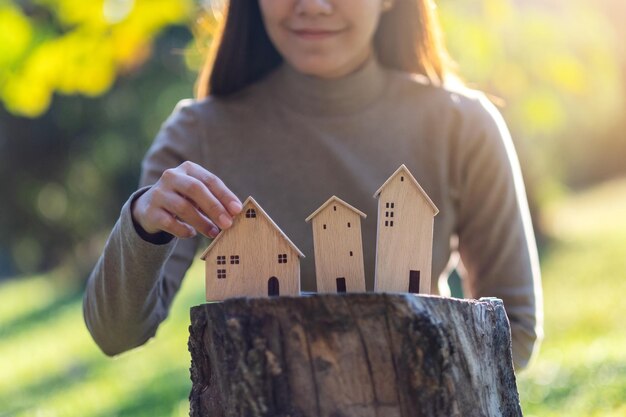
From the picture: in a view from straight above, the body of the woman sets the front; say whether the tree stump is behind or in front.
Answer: in front

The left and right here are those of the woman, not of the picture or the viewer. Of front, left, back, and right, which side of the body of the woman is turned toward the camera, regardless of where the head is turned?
front

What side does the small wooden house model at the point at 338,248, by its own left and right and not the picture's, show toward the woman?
back

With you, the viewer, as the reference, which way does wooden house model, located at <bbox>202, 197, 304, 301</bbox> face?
facing the viewer

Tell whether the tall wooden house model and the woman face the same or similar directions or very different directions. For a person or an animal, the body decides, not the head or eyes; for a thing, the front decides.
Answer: same or similar directions

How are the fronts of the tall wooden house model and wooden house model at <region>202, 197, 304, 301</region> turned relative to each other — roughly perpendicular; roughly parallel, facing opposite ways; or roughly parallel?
roughly parallel

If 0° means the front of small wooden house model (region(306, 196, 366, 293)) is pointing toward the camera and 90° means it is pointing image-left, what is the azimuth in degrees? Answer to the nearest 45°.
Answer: approximately 0°

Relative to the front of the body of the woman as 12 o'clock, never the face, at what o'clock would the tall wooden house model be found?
The tall wooden house model is roughly at 12 o'clock from the woman.

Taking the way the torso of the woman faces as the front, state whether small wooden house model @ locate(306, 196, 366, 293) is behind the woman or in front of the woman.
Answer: in front

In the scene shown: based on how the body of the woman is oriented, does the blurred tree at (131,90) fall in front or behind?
behind

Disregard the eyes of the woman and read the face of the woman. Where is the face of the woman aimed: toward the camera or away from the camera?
toward the camera
